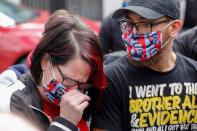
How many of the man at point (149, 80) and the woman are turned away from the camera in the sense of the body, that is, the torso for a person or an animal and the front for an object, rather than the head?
0

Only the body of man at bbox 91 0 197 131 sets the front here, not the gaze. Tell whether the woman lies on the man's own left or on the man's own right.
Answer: on the man's own right

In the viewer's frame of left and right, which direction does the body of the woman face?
facing the viewer and to the right of the viewer

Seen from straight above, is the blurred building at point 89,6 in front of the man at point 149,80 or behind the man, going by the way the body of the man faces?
behind

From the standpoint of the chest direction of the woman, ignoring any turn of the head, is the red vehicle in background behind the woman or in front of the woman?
behind

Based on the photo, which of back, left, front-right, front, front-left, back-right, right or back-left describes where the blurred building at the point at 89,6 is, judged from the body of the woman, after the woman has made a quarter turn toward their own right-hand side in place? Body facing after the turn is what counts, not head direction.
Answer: back-right

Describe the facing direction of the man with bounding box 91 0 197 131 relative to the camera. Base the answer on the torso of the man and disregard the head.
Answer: toward the camera

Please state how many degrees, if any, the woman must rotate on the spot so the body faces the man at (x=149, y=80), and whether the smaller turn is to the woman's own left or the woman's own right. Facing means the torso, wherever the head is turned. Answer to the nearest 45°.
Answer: approximately 45° to the woman's own left

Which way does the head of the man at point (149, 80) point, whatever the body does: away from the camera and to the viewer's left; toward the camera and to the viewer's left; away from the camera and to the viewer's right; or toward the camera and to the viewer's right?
toward the camera and to the viewer's left
